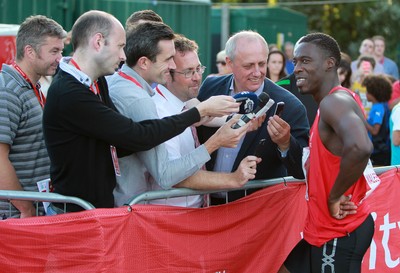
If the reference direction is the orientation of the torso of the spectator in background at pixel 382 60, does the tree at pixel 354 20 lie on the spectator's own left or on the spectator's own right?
on the spectator's own right

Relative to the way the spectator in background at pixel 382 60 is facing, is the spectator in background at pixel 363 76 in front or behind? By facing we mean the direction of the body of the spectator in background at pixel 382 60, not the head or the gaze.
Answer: in front

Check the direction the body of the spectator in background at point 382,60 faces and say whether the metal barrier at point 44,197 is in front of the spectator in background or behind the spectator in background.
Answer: in front

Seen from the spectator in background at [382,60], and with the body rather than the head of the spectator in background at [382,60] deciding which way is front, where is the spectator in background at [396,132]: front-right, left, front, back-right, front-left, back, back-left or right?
front-left

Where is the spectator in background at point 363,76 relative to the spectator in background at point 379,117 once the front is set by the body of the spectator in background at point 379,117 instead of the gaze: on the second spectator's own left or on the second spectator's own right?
on the second spectator's own right

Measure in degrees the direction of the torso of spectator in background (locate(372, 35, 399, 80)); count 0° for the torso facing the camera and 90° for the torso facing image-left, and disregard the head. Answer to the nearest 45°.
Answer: approximately 45°

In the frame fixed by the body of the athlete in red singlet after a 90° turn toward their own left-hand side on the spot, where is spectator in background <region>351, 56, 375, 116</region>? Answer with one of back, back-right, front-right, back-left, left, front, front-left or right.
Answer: back

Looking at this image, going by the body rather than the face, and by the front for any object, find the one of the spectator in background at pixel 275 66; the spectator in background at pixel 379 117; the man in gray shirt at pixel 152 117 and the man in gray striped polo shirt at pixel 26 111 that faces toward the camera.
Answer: the spectator in background at pixel 275 66

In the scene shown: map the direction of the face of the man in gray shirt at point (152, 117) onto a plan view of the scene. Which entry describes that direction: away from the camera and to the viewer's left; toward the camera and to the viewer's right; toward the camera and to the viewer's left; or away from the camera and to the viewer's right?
toward the camera and to the viewer's right

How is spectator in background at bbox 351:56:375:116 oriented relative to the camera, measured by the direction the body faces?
toward the camera

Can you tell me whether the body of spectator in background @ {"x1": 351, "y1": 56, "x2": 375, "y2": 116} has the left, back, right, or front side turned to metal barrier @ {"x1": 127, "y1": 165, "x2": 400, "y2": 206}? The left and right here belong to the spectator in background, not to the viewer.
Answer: front

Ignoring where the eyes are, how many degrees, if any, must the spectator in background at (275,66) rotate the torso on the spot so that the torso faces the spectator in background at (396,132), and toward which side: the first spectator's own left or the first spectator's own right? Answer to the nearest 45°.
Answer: approximately 45° to the first spectator's own left

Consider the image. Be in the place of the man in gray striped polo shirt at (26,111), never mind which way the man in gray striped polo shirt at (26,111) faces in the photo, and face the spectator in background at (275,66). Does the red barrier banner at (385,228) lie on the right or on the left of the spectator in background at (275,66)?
right

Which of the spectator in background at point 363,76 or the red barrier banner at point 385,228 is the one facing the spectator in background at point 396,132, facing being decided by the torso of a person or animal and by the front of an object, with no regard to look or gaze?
the spectator in background at point 363,76

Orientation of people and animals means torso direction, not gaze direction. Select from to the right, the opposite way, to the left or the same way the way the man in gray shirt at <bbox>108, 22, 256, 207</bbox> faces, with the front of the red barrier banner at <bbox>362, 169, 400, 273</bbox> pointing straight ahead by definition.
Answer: to the left
